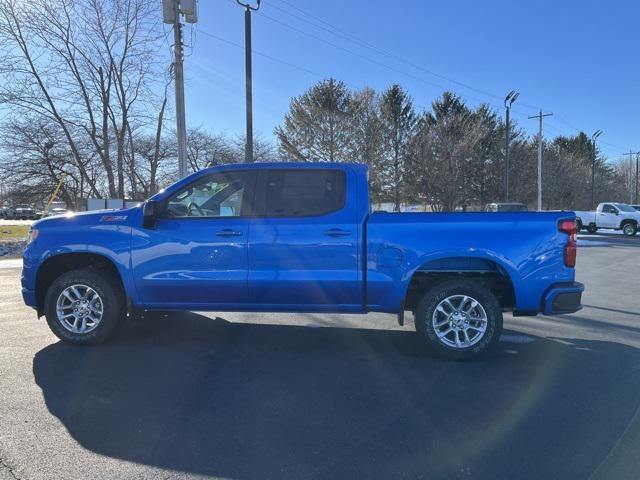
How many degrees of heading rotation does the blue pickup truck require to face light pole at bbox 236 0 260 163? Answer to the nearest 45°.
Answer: approximately 90° to its right

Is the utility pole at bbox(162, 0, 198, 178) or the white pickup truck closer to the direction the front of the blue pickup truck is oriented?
the utility pole

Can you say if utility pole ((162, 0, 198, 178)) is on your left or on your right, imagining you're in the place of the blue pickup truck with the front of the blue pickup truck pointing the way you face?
on your right

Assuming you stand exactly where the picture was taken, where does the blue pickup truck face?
facing to the left of the viewer

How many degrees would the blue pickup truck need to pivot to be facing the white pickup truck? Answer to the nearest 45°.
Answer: approximately 135° to its right

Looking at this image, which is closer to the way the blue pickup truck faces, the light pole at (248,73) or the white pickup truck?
the light pole
